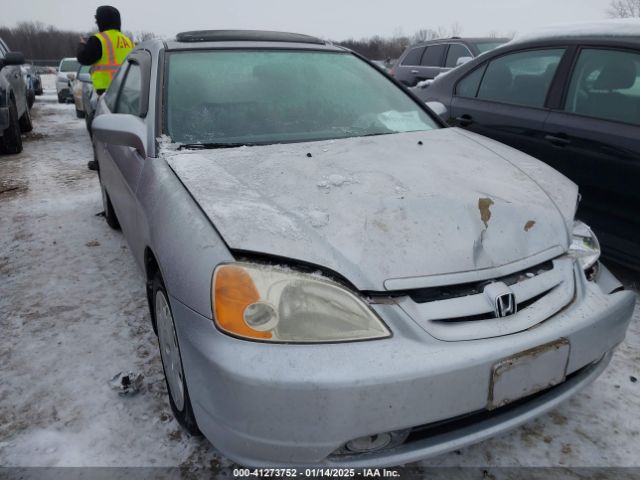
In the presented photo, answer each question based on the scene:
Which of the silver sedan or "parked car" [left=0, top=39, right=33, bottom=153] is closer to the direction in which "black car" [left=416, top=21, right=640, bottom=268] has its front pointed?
the silver sedan

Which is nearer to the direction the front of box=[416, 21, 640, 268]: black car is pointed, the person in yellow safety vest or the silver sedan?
the silver sedan

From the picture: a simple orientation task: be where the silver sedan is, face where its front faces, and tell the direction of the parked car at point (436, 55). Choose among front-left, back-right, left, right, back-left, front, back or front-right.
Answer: back-left

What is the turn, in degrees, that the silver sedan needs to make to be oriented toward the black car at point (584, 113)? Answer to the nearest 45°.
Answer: approximately 90° to its left

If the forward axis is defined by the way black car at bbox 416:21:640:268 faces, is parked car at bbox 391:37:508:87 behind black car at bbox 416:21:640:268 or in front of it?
behind

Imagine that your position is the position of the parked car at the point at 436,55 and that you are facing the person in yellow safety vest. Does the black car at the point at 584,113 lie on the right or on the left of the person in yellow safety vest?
left

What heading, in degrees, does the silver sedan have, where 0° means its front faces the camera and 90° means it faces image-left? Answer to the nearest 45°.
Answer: approximately 315°

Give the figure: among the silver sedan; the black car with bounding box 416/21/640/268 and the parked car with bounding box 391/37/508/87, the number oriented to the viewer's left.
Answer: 0
